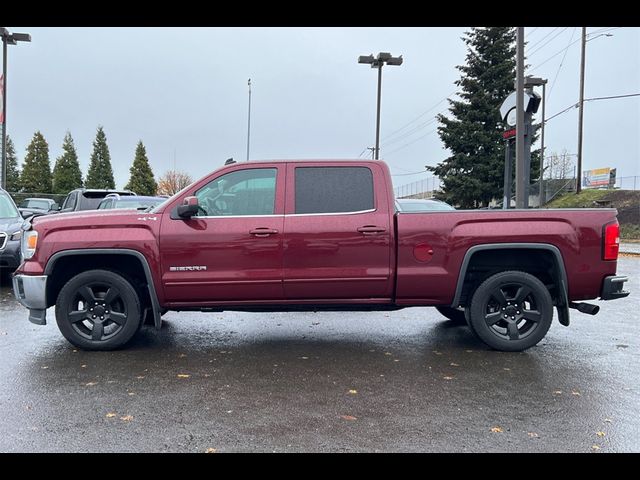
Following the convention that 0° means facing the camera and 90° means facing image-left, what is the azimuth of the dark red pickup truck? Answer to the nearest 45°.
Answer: approximately 90°

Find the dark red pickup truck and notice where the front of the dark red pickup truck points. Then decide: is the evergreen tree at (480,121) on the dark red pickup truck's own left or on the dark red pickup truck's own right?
on the dark red pickup truck's own right

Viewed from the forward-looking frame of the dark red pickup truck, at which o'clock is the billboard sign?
The billboard sign is roughly at 4 o'clock from the dark red pickup truck.

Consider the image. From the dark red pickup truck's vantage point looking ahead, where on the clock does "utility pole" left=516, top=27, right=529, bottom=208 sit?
The utility pole is roughly at 4 o'clock from the dark red pickup truck.

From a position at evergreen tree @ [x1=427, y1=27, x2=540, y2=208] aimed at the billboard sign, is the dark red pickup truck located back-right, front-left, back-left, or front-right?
back-right

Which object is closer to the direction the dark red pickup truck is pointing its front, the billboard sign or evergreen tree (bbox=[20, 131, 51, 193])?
the evergreen tree

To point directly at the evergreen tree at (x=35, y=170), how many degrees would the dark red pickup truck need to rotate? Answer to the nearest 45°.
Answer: approximately 45° to its right
